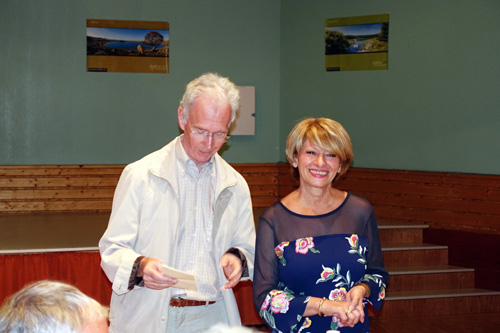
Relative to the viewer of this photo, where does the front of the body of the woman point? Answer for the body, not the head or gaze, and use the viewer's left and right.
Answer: facing the viewer

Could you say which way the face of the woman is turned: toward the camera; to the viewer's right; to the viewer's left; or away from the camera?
toward the camera

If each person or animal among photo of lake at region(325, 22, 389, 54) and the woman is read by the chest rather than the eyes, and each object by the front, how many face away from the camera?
0

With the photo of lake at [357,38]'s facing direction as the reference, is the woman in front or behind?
in front

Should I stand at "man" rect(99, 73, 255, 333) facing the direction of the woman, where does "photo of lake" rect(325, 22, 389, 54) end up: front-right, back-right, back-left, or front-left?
front-left

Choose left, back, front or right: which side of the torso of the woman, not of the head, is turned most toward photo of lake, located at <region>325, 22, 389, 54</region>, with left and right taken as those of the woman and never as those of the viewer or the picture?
back

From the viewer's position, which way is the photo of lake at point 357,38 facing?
facing the viewer and to the left of the viewer
